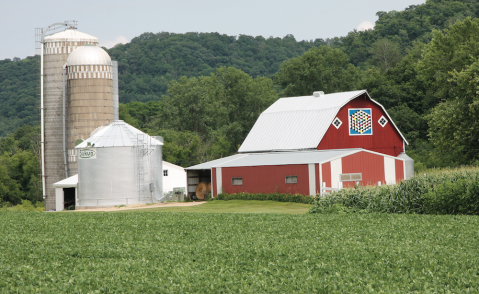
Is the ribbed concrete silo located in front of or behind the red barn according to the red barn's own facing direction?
behind

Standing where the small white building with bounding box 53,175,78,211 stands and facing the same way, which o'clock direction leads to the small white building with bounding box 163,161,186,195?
the small white building with bounding box 163,161,186,195 is roughly at 8 o'clock from the small white building with bounding box 53,175,78,211.

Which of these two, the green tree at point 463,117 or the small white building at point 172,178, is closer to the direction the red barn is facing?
the green tree

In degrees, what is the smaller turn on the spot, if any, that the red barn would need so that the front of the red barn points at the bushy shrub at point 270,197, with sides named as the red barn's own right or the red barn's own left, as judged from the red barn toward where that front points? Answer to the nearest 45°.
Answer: approximately 90° to the red barn's own right

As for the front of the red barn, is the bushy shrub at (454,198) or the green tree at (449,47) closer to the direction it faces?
the bushy shrub

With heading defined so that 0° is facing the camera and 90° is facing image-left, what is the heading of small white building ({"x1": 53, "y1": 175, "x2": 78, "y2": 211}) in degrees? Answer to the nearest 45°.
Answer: approximately 315°

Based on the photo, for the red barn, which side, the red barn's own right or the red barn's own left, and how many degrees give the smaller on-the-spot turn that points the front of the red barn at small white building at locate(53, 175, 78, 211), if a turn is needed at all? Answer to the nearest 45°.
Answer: approximately 135° to the red barn's own right

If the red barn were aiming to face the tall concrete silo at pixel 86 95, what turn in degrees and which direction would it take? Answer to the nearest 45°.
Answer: approximately 135° to its right

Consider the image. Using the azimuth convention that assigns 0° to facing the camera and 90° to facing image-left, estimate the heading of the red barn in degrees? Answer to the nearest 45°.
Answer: approximately 315°
